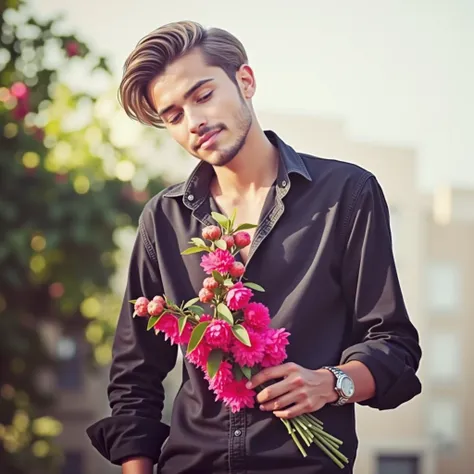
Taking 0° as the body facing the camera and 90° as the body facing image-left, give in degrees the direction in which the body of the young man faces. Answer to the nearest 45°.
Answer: approximately 0°

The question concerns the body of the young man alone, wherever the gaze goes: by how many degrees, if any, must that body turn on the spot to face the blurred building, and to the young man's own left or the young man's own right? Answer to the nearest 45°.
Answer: approximately 180°

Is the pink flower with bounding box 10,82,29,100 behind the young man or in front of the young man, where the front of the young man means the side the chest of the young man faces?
behind
